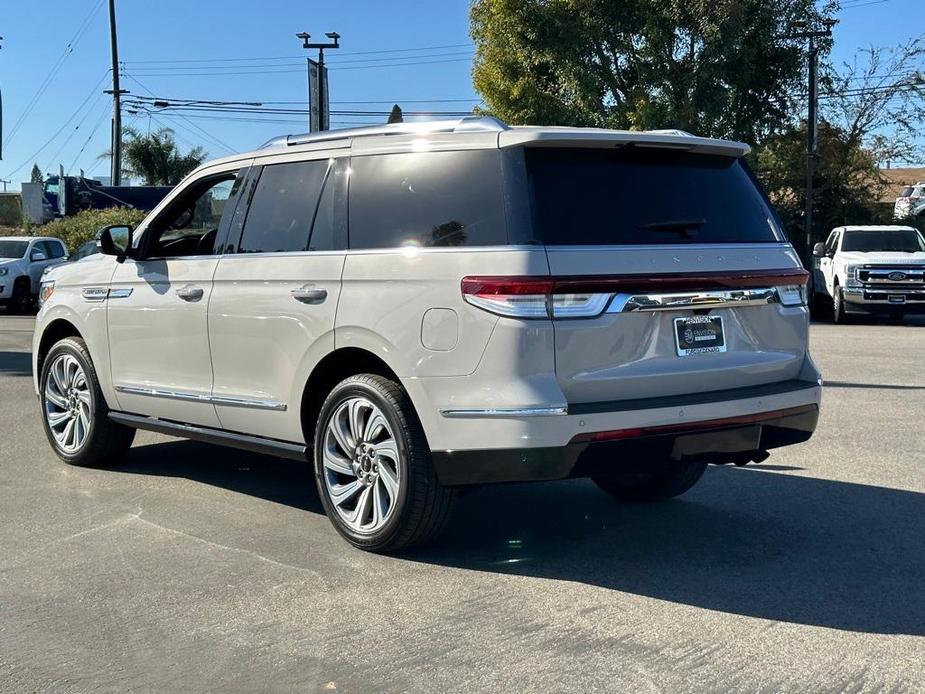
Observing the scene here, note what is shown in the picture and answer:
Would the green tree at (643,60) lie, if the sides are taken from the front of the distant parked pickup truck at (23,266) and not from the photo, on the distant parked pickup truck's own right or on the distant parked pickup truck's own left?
on the distant parked pickup truck's own left

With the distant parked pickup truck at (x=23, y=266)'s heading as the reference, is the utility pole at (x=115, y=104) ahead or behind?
behind

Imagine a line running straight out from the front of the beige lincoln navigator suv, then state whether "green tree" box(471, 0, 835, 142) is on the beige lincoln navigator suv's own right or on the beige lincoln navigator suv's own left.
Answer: on the beige lincoln navigator suv's own right

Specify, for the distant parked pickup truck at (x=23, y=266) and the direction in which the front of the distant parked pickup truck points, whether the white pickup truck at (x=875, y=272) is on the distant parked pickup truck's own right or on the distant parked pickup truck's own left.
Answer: on the distant parked pickup truck's own left

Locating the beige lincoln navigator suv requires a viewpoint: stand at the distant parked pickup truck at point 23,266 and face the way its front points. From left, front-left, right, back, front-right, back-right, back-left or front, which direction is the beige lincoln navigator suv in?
front-left

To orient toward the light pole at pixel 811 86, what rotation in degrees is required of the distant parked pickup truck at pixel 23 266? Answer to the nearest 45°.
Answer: approximately 135° to its left

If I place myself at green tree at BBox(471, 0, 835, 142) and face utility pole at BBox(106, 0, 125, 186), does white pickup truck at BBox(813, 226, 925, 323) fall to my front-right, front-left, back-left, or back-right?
back-left

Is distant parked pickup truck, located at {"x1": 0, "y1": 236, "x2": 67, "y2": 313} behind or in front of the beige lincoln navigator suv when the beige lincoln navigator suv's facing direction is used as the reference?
in front

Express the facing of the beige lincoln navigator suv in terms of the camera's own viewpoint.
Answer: facing away from the viewer and to the left of the viewer
